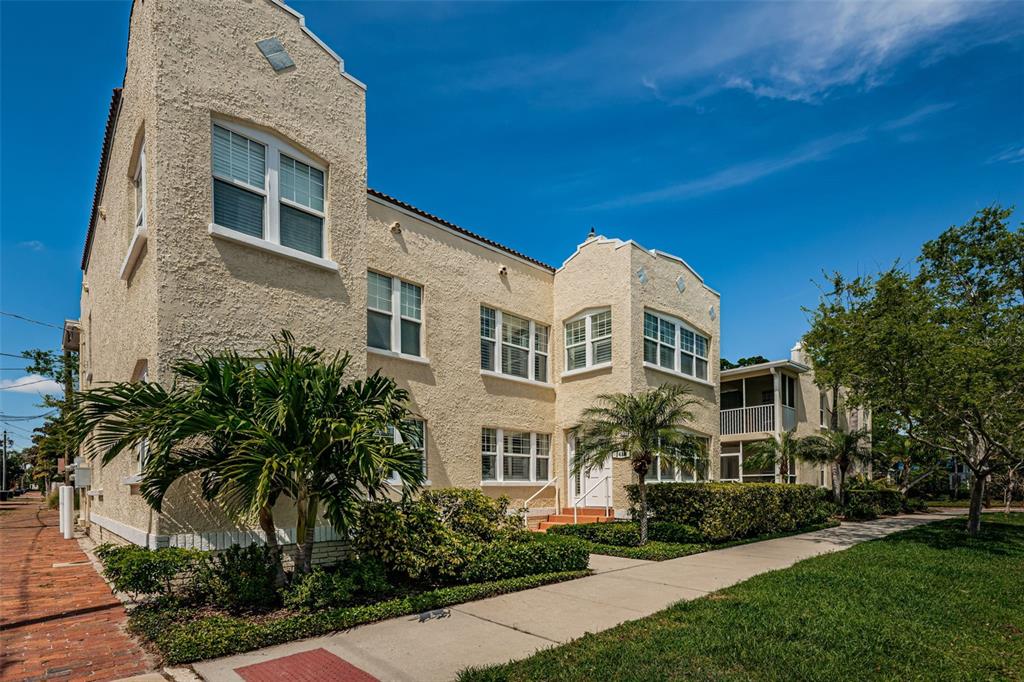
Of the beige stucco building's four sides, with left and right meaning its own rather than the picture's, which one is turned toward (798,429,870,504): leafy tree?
left

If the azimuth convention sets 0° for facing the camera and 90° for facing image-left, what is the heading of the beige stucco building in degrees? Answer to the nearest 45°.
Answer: approximately 315°

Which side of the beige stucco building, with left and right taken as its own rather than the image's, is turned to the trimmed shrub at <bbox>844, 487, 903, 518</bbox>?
left
